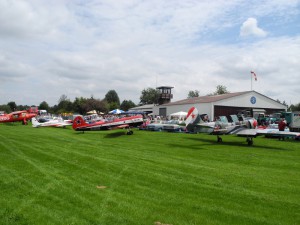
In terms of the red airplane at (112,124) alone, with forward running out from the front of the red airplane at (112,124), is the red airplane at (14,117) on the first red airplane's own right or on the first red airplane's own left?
on the first red airplane's own left

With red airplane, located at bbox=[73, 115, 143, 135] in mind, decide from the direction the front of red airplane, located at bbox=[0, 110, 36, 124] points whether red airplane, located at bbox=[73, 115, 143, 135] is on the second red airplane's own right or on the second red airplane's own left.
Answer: on the second red airplane's own right

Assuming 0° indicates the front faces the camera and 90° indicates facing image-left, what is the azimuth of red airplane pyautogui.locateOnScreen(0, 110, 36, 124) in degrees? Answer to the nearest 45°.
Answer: approximately 270°

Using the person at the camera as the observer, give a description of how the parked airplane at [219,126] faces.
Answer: facing away from the viewer and to the right of the viewer

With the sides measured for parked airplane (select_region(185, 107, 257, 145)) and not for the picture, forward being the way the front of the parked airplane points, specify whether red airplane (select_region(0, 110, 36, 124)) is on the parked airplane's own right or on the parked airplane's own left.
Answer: on the parked airplane's own left

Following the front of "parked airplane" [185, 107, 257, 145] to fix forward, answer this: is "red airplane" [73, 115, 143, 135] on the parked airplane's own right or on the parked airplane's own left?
on the parked airplane's own left

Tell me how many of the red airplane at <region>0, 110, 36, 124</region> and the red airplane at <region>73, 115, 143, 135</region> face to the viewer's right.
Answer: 2

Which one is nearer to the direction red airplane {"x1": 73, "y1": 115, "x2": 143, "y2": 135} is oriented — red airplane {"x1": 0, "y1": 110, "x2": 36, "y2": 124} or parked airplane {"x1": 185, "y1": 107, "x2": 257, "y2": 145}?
the parked airplane
